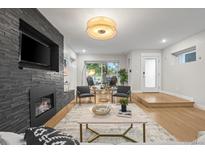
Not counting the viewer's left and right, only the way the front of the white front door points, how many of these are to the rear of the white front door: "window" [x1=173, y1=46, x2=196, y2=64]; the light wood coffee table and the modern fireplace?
0

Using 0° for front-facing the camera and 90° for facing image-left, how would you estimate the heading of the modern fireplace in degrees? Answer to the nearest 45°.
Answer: approximately 315°

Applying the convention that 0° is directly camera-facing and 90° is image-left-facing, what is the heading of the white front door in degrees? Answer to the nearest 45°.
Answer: approximately 0°

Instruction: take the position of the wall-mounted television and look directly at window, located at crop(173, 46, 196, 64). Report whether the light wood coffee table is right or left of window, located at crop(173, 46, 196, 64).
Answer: right

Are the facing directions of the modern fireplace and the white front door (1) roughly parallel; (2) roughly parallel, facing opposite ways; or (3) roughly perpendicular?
roughly perpendicular

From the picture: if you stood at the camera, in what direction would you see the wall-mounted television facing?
facing the viewer and to the right of the viewer

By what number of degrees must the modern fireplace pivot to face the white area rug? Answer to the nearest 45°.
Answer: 0° — it already faces it

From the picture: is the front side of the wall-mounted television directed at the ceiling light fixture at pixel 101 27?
yes

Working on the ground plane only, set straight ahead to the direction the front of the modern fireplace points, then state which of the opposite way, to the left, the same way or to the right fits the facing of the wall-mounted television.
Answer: the same way

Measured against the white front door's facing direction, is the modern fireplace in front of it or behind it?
in front

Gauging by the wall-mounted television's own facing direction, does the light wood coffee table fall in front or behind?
in front

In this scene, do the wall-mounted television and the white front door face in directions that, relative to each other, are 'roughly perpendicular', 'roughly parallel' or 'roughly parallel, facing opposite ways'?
roughly perpendicular

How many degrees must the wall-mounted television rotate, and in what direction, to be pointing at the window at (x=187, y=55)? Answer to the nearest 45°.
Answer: approximately 45° to its left

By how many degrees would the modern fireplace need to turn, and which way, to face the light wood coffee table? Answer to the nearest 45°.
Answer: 0° — it already faces it
